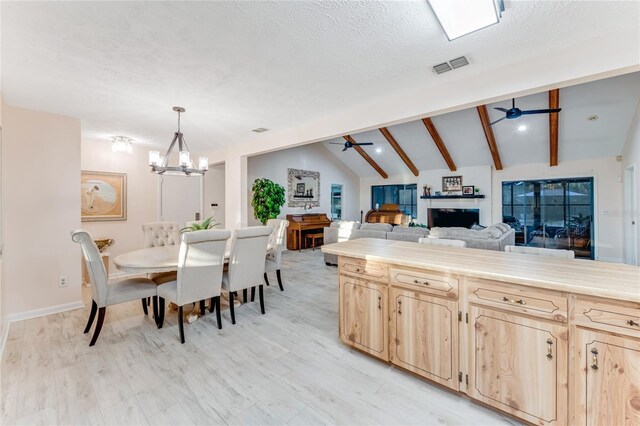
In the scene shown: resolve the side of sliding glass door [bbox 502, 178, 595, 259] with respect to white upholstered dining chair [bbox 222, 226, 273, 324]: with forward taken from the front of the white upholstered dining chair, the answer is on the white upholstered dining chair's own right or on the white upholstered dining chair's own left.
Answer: on the white upholstered dining chair's own right

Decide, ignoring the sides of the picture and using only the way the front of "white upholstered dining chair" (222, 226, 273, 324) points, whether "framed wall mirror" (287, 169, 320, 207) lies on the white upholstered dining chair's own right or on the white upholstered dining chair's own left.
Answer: on the white upholstered dining chair's own right

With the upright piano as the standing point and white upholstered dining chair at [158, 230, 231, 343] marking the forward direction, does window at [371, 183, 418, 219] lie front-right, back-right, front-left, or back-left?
back-left

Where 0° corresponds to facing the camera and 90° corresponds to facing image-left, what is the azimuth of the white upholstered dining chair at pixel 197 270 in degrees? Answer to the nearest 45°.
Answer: approximately 135°

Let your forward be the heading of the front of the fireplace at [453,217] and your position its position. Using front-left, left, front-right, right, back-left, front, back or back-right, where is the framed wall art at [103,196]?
front-right

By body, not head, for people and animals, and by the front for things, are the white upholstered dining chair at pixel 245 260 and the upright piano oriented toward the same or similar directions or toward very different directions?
very different directions

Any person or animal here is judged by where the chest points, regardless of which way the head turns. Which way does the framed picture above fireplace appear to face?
toward the camera

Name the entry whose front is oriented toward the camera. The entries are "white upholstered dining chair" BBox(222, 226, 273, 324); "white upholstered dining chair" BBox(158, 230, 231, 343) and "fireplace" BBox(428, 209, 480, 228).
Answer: the fireplace

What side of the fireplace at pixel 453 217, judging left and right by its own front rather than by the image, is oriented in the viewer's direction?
front

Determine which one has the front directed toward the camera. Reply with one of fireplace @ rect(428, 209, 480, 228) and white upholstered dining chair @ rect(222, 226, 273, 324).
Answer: the fireplace

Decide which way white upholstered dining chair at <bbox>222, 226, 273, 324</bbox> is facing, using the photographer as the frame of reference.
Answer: facing away from the viewer and to the left of the viewer
